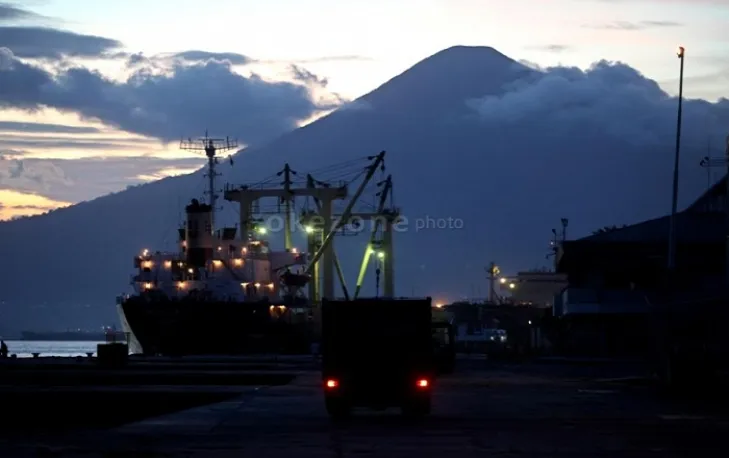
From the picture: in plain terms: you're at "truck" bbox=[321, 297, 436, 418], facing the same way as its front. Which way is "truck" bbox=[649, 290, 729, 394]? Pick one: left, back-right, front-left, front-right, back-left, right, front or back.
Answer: front-right

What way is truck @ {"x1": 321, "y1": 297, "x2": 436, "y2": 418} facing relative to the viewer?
away from the camera
